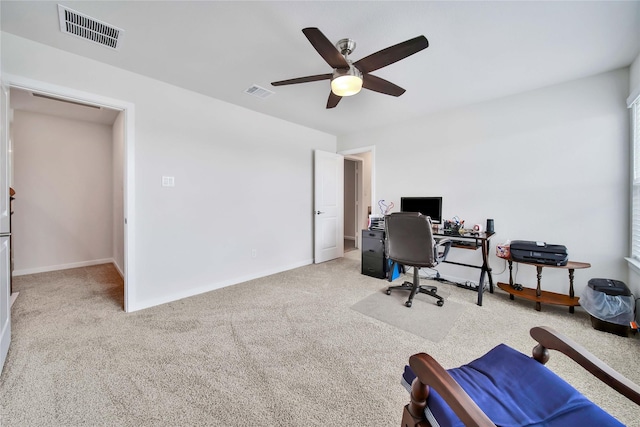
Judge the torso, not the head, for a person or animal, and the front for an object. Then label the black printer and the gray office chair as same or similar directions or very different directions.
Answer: very different directions

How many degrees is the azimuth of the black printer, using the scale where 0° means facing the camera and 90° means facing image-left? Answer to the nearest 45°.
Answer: approximately 0°

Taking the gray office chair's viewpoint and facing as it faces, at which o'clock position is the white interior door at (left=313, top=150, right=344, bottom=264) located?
The white interior door is roughly at 9 o'clock from the gray office chair.

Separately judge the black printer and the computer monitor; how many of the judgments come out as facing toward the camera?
2

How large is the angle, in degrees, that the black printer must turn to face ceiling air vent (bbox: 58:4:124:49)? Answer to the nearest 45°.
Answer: approximately 45° to its right

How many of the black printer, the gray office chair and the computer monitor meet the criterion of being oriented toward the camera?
2

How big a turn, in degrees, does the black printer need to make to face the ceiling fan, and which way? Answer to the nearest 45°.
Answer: approximately 45° to its right

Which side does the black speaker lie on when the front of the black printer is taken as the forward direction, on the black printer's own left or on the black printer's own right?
on the black printer's own right

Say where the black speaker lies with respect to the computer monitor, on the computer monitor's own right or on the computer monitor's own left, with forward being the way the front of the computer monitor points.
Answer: on the computer monitor's own left

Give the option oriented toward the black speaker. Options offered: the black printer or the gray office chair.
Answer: the gray office chair

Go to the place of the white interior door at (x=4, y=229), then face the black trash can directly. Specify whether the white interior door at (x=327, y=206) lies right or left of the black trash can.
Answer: left

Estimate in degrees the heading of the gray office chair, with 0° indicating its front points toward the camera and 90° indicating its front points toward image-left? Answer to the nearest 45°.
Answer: approximately 225°
